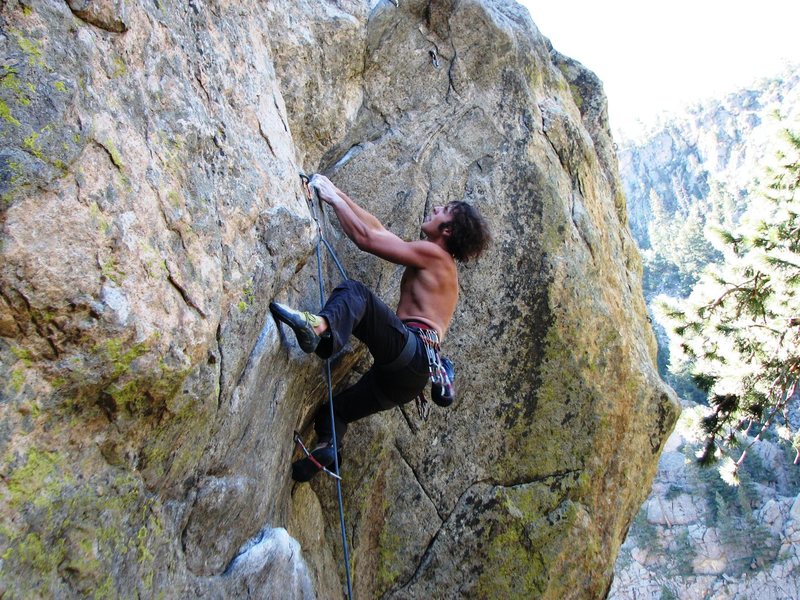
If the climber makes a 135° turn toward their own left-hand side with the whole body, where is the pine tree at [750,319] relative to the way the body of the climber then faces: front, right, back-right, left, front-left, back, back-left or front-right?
left

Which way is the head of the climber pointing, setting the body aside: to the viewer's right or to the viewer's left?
to the viewer's left

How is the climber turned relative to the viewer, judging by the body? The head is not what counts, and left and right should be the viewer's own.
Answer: facing to the left of the viewer
